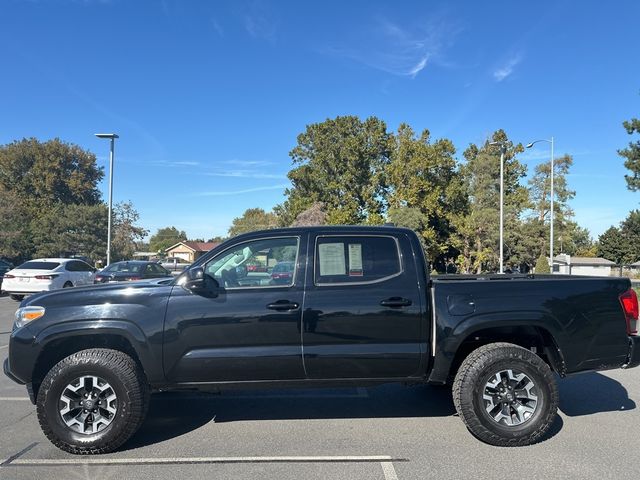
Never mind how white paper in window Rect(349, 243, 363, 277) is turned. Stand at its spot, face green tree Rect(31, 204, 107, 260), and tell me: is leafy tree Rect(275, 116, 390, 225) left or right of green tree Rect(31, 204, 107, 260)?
right

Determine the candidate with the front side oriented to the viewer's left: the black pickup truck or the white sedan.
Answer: the black pickup truck

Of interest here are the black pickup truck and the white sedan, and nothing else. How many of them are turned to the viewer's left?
1

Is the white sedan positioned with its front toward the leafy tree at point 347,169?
yes

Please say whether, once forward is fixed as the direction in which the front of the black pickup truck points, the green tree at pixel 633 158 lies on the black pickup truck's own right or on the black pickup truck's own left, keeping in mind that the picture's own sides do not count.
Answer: on the black pickup truck's own right

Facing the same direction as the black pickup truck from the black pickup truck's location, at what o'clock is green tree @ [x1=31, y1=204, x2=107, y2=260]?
The green tree is roughly at 2 o'clock from the black pickup truck.

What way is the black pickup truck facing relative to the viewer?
to the viewer's left

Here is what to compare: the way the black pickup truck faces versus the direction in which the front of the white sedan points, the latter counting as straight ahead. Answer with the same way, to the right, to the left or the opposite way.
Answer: to the left

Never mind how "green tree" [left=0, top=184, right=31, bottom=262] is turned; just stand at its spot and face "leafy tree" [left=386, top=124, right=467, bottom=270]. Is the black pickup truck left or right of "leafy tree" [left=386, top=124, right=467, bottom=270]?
right

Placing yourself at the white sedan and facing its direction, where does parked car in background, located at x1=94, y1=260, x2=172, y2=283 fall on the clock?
The parked car in background is roughly at 3 o'clock from the white sedan.

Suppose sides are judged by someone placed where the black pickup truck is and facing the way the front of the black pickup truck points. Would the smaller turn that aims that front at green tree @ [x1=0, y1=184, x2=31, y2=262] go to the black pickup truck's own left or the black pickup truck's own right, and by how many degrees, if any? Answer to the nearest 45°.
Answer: approximately 45° to the black pickup truck's own right

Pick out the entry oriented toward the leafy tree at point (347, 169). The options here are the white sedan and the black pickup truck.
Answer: the white sedan

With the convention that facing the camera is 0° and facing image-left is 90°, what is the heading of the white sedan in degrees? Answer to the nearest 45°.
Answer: approximately 225°

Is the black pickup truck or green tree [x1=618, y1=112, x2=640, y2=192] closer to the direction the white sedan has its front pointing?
the green tree
